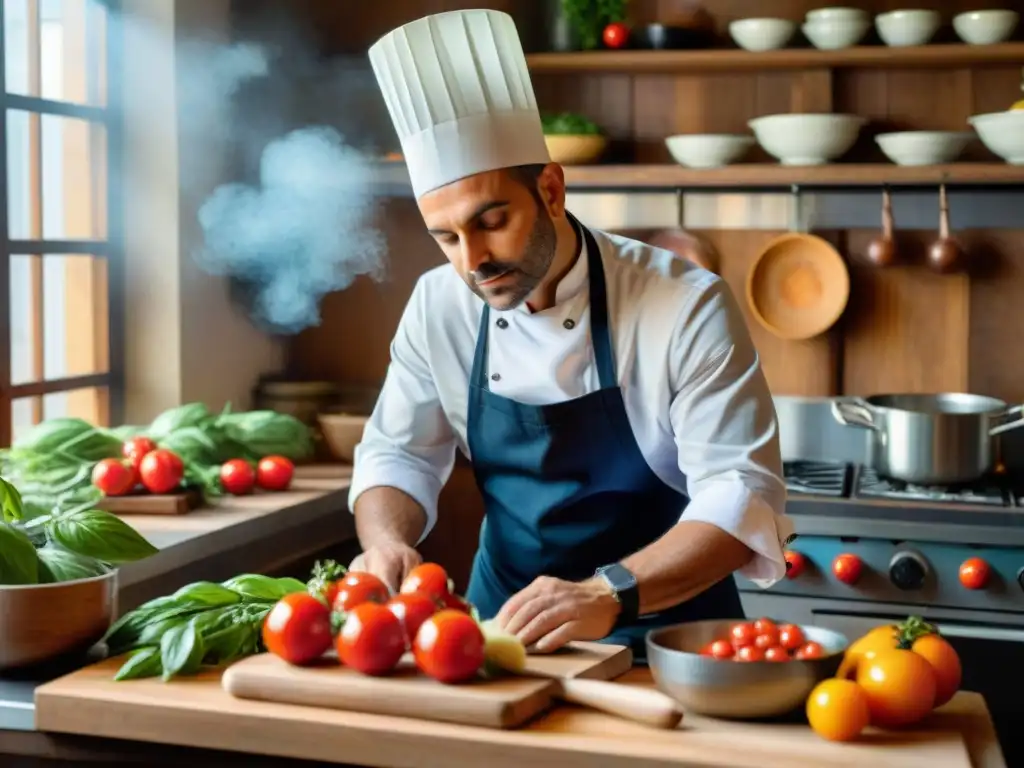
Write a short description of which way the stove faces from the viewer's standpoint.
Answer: facing the viewer

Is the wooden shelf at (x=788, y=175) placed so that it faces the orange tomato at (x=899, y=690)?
yes

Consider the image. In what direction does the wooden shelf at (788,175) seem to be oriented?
toward the camera

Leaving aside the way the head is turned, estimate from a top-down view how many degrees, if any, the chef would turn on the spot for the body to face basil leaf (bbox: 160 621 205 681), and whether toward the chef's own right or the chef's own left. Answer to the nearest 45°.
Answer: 0° — they already face it

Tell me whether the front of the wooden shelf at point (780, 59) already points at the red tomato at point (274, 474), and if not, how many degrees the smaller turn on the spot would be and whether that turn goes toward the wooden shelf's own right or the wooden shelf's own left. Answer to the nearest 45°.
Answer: approximately 45° to the wooden shelf's own right

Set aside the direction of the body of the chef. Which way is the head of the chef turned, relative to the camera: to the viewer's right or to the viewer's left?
to the viewer's left

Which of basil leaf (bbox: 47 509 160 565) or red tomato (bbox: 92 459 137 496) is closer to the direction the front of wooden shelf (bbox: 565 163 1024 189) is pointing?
the basil leaf

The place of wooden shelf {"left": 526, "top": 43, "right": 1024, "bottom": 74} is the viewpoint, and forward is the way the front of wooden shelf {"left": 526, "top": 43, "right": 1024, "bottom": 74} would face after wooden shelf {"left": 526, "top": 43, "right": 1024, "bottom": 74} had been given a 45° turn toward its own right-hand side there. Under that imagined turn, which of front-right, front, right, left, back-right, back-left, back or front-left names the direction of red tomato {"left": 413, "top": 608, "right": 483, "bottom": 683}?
front-left

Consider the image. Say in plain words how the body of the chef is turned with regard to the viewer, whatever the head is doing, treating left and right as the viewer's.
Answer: facing the viewer and to the left of the viewer

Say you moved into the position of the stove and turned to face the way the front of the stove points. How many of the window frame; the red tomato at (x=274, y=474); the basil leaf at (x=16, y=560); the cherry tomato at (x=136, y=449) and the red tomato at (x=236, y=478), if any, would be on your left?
0

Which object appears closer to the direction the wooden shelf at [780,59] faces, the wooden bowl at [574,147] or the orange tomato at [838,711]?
the orange tomato

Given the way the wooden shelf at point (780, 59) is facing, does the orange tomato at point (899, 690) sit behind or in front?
in front

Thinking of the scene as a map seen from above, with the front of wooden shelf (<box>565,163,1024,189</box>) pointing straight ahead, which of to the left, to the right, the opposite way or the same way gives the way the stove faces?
the same way

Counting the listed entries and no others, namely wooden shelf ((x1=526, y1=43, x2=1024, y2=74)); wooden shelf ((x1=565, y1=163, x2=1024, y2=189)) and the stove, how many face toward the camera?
3

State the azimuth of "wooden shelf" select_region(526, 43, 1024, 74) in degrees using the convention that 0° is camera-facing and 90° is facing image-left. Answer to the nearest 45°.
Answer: approximately 0°

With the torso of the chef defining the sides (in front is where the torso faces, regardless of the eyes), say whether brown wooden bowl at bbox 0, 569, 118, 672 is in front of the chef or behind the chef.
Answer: in front

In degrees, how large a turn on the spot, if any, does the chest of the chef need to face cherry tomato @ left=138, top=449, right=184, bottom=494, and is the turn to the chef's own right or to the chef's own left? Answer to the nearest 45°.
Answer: approximately 90° to the chef's own right

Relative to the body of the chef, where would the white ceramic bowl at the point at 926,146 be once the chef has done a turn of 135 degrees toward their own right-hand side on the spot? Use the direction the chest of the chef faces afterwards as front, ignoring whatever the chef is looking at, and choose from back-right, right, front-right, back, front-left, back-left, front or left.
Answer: front-right

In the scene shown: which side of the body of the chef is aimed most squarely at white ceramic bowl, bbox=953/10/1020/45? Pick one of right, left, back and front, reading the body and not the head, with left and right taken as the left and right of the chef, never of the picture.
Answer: back

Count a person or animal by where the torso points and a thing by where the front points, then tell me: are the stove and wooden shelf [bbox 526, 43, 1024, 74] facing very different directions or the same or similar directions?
same or similar directions

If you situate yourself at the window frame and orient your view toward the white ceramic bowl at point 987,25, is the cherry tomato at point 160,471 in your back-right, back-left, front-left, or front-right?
front-right
